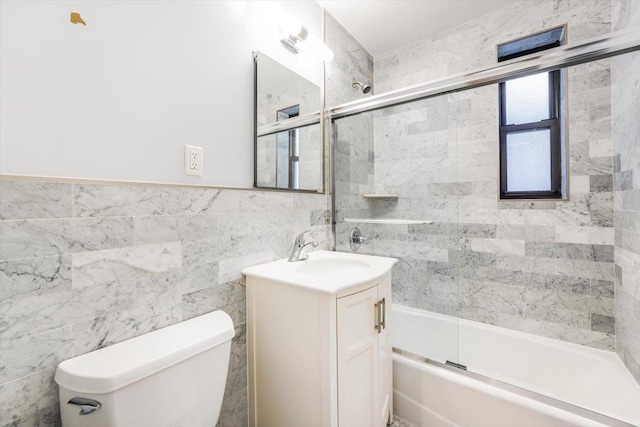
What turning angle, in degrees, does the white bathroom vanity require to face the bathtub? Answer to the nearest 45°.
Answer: approximately 45° to its left

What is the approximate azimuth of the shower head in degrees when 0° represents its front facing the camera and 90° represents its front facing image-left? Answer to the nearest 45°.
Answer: approximately 315°

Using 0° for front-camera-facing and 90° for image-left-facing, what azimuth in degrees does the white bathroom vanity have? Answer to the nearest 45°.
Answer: approximately 315°

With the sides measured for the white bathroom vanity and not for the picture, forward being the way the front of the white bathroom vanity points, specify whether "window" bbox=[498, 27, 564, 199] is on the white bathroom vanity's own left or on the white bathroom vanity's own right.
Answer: on the white bathroom vanity's own left

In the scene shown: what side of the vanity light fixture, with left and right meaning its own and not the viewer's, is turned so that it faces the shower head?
left
